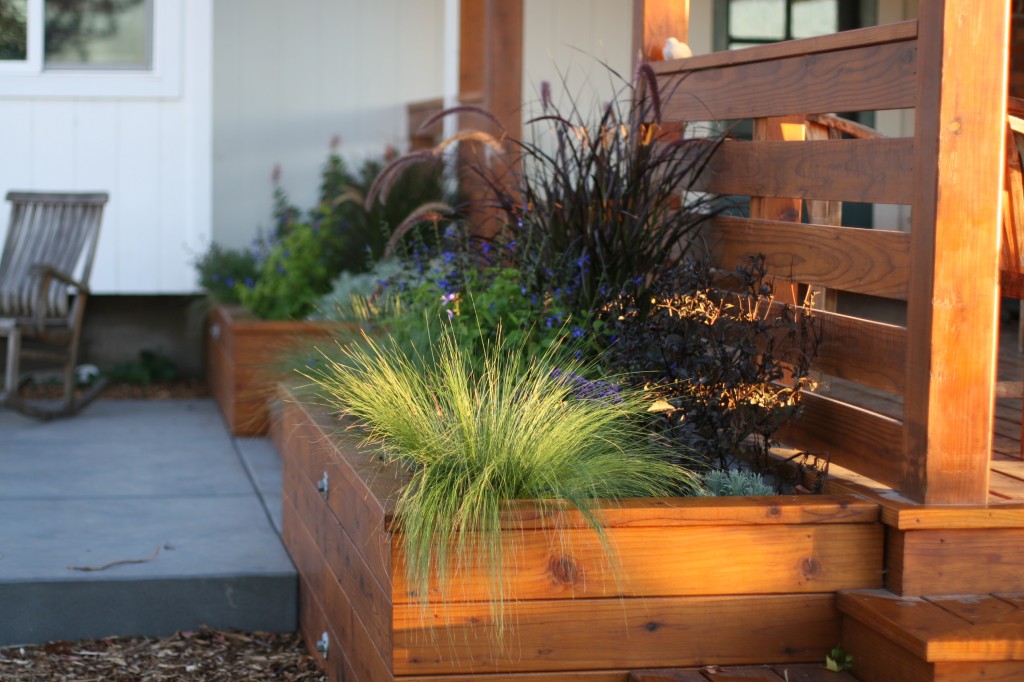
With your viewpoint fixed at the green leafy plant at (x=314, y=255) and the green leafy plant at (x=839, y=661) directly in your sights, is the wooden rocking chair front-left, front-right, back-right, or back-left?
back-right

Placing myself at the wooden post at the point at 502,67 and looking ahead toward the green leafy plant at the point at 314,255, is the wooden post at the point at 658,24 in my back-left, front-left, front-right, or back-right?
back-left

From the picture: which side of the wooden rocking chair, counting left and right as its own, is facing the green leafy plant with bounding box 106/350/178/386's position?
back

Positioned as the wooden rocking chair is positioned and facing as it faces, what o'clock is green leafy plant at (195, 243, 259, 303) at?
The green leafy plant is roughly at 7 o'clock from the wooden rocking chair.

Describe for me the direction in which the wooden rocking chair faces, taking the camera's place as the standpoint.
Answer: facing the viewer and to the left of the viewer

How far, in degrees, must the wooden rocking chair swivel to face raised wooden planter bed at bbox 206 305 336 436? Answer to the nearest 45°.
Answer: approximately 90° to its left

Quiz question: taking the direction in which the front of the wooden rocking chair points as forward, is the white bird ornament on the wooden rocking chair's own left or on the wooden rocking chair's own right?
on the wooden rocking chair's own left

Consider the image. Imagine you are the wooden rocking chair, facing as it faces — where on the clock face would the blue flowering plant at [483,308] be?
The blue flowering plant is roughly at 10 o'clock from the wooden rocking chair.
